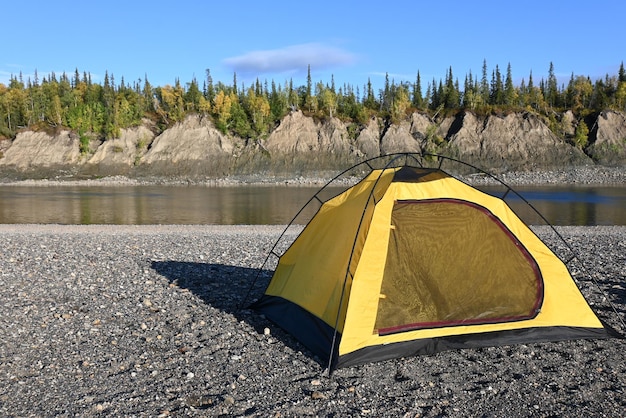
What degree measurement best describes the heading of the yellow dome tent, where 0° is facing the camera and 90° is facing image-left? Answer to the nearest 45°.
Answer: approximately 315°
